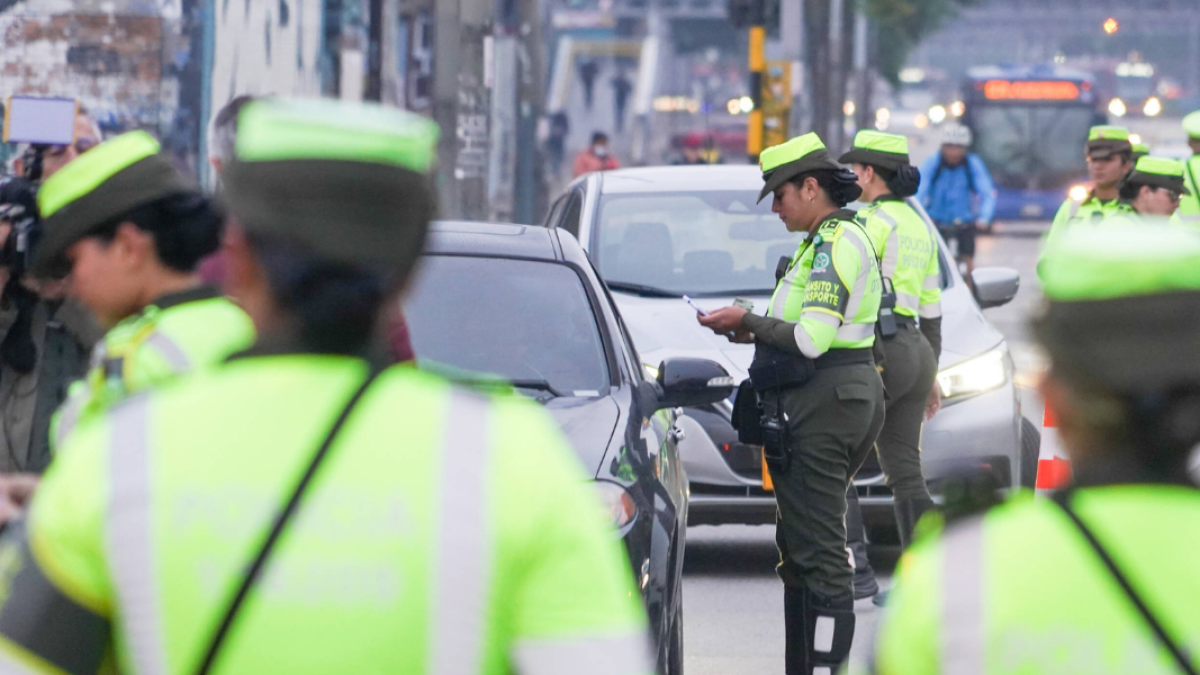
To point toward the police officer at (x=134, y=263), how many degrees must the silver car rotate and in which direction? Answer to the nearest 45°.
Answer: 0° — it already faces them

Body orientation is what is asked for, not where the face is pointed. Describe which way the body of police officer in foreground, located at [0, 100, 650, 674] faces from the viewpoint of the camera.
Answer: away from the camera

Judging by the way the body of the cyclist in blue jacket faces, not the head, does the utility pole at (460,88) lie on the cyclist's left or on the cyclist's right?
on the cyclist's right

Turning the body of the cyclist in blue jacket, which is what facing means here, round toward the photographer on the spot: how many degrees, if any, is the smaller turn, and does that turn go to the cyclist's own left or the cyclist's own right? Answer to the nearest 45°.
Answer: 0° — they already face them

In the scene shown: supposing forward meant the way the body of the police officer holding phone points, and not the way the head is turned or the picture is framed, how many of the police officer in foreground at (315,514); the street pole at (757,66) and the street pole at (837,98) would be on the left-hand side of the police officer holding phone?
1

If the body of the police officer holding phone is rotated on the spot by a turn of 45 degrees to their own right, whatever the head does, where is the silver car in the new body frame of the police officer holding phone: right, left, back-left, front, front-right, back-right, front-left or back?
front-right

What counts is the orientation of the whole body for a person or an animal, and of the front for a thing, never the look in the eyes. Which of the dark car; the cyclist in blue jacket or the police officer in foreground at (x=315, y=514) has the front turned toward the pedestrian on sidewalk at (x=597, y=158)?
the police officer in foreground

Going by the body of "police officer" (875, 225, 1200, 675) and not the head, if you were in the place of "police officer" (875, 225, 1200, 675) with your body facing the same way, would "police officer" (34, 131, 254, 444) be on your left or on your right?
on your left

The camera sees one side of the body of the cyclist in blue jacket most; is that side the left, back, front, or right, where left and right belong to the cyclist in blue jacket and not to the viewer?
front

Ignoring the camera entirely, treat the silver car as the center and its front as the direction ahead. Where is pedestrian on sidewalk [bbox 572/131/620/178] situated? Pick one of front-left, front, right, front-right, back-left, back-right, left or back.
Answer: back

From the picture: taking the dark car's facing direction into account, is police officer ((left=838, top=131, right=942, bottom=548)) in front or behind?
behind

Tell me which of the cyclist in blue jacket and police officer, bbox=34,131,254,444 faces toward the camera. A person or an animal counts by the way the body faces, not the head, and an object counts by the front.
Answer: the cyclist in blue jacket

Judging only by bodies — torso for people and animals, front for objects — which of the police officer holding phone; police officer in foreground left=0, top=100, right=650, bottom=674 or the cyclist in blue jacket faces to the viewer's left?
the police officer holding phone

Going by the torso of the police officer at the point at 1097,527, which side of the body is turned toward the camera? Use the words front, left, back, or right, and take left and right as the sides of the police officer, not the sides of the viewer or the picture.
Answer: back

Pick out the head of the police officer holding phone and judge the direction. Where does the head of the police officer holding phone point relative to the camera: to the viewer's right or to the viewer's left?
to the viewer's left

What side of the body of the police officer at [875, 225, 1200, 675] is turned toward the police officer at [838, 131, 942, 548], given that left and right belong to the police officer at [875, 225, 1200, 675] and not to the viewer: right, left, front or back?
front

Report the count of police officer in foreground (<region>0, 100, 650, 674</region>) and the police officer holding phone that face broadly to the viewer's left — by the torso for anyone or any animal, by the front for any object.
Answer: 1
